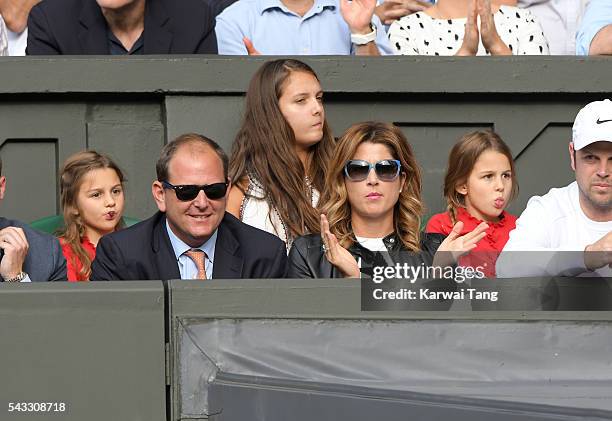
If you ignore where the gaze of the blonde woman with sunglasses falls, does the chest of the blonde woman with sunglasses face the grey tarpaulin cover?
yes

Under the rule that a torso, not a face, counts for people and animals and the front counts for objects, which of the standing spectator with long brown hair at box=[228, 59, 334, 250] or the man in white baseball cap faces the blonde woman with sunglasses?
the standing spectator with long brown hair

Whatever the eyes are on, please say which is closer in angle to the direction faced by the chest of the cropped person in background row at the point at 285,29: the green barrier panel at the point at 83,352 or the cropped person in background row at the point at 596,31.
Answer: the green barrier panel

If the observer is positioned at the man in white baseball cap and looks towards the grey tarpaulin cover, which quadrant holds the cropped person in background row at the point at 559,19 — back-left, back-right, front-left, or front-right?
back-right

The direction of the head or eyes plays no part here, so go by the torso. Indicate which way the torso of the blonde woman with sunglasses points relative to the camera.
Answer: toward the camera

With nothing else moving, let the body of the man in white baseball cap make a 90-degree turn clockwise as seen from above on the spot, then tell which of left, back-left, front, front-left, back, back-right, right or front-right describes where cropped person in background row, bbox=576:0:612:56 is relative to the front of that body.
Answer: right

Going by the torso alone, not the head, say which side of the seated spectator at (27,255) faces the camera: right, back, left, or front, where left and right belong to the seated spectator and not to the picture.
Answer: front

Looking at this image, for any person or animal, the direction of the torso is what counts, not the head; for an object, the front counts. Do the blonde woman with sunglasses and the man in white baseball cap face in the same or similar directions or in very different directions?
same or similar directions

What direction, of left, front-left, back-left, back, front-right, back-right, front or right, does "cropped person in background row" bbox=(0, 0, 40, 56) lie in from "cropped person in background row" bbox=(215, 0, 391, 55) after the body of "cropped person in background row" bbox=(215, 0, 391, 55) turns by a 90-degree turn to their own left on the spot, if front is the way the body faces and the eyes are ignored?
back

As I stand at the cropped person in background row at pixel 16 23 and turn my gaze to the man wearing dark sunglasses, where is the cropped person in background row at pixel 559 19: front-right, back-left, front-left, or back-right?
front-left

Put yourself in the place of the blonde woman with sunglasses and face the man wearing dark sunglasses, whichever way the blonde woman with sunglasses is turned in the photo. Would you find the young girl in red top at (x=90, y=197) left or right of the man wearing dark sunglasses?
right

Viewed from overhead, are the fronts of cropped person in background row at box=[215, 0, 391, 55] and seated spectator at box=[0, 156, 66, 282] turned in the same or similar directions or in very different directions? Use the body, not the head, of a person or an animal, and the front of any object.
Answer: same or similar directions
